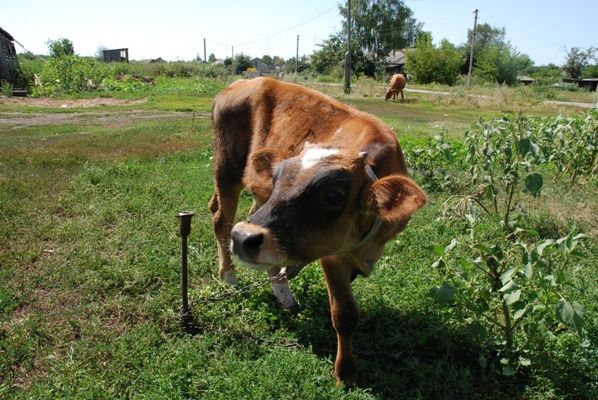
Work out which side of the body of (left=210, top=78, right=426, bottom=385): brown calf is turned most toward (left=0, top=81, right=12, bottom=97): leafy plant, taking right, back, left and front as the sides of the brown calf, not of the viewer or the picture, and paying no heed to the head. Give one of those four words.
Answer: back

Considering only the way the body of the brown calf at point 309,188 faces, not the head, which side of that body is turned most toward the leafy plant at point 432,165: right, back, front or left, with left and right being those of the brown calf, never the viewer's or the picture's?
left

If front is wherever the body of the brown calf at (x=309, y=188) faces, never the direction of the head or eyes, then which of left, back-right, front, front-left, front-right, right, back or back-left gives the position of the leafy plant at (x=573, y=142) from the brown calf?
left

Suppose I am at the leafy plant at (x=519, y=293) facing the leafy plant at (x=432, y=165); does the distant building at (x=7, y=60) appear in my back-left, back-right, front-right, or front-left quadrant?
front-left

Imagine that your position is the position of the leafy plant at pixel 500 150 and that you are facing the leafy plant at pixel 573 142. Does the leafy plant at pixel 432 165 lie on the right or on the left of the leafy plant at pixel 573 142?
left

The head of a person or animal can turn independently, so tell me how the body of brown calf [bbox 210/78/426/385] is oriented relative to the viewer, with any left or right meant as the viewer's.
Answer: facing the viewer and to the right of the viewer

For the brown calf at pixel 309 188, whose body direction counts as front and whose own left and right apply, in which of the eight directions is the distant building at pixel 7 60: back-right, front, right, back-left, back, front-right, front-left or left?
back

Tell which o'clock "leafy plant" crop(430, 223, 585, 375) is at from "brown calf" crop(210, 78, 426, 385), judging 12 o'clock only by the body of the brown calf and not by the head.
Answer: The leafy plant is roughly at 11 o'clock from the brown calf.
